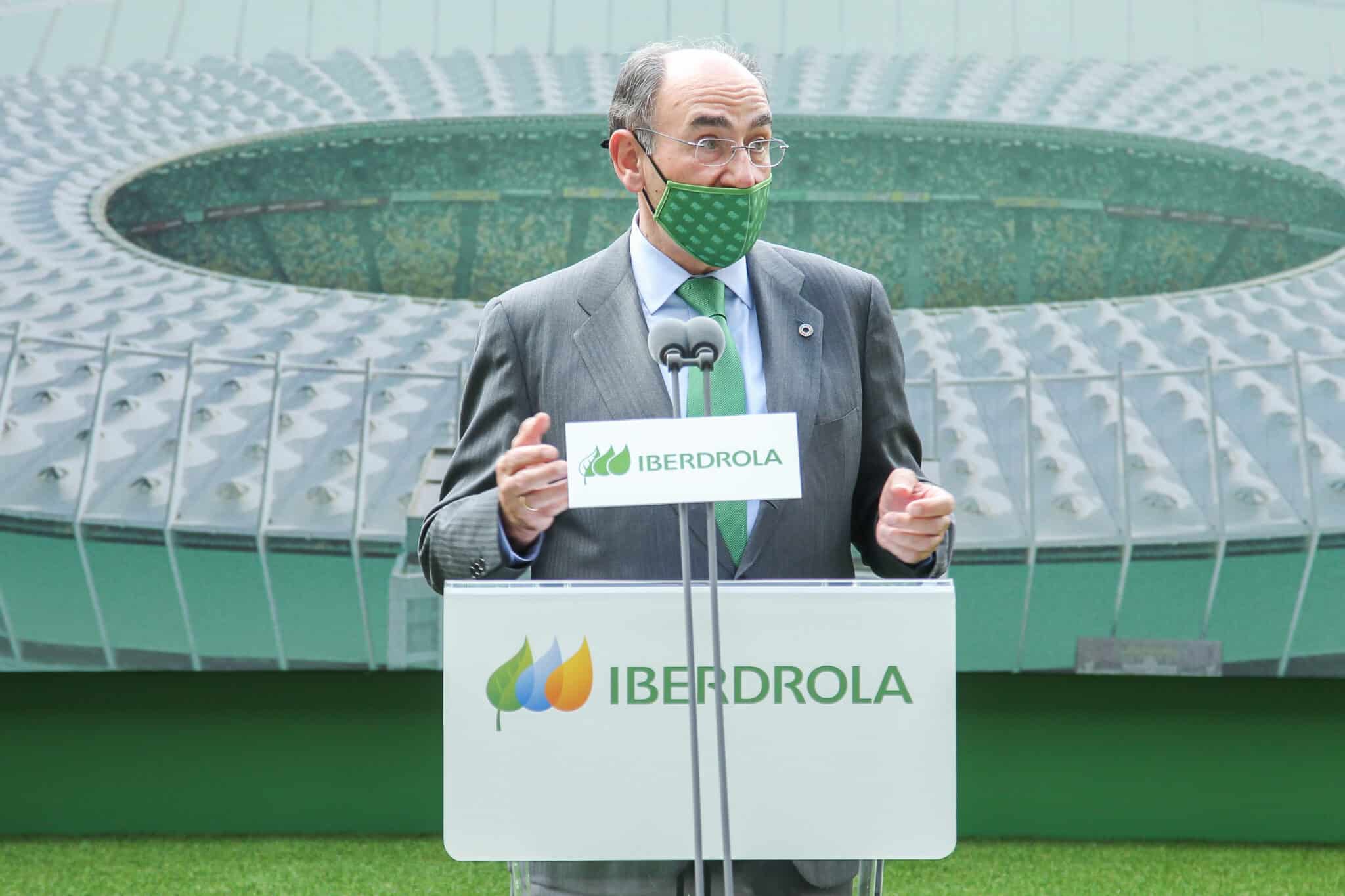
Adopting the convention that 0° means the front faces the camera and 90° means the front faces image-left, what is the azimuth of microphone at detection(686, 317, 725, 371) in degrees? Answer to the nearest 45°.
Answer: approximately 180°

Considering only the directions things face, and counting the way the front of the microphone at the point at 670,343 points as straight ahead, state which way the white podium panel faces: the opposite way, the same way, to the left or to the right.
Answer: the opposite way

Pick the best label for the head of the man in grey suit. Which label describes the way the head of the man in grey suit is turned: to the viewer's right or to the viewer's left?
to the viewer's right

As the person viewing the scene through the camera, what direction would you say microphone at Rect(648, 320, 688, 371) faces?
facing away from the viewer

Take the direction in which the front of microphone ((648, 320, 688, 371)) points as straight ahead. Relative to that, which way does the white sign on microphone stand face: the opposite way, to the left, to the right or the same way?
the opposite way

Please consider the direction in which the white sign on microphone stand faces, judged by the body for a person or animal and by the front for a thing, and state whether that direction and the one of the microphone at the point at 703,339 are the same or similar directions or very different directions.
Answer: very different directions

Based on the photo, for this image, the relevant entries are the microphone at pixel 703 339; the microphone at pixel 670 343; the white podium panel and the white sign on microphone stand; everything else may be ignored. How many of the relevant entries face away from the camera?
2

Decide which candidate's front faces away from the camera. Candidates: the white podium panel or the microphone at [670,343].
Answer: the microphone
